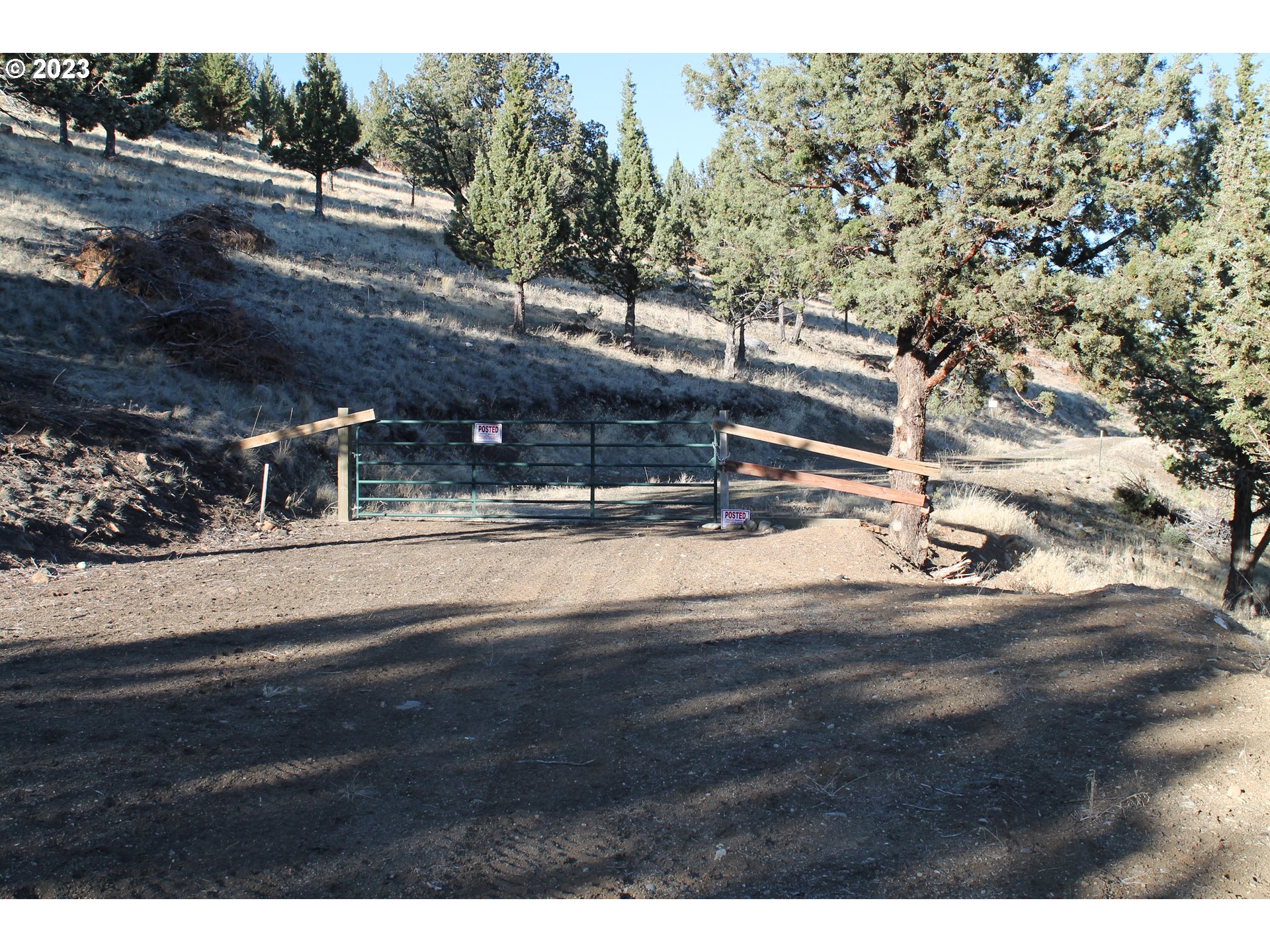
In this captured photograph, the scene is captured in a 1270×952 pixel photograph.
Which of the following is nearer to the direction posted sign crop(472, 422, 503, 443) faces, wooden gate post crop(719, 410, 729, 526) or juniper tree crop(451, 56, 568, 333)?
the wooden gate post

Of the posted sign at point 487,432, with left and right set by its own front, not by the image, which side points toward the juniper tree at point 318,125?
back

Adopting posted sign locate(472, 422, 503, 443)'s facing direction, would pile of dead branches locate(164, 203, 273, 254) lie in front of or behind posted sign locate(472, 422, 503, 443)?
behind

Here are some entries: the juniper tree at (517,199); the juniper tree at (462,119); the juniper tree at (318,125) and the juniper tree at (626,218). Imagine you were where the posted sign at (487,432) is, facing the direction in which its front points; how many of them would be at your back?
4

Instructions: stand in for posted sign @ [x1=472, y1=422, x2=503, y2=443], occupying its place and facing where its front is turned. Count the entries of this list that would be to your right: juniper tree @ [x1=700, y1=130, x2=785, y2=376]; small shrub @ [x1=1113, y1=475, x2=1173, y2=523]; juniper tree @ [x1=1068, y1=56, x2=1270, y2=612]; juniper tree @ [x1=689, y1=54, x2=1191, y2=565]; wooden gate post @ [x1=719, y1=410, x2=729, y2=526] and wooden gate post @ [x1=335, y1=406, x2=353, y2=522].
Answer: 1

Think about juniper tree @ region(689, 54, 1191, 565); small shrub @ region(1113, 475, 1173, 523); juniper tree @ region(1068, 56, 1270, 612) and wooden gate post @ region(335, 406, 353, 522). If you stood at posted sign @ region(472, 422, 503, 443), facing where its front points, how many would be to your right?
1

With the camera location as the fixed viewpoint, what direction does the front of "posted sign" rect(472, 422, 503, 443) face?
facing the viewer

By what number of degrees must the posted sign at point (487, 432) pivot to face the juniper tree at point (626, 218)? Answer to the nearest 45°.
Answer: approximately 180°

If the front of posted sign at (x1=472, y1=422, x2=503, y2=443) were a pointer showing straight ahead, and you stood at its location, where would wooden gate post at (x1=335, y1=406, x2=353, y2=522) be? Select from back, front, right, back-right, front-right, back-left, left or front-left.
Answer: right

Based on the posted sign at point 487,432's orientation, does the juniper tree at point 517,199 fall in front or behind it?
behind

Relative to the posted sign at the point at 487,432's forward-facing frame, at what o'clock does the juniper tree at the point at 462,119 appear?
The juniper tree is roughly at 6 o'clock from the posted sign.

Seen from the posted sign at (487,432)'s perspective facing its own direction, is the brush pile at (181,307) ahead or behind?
behind
